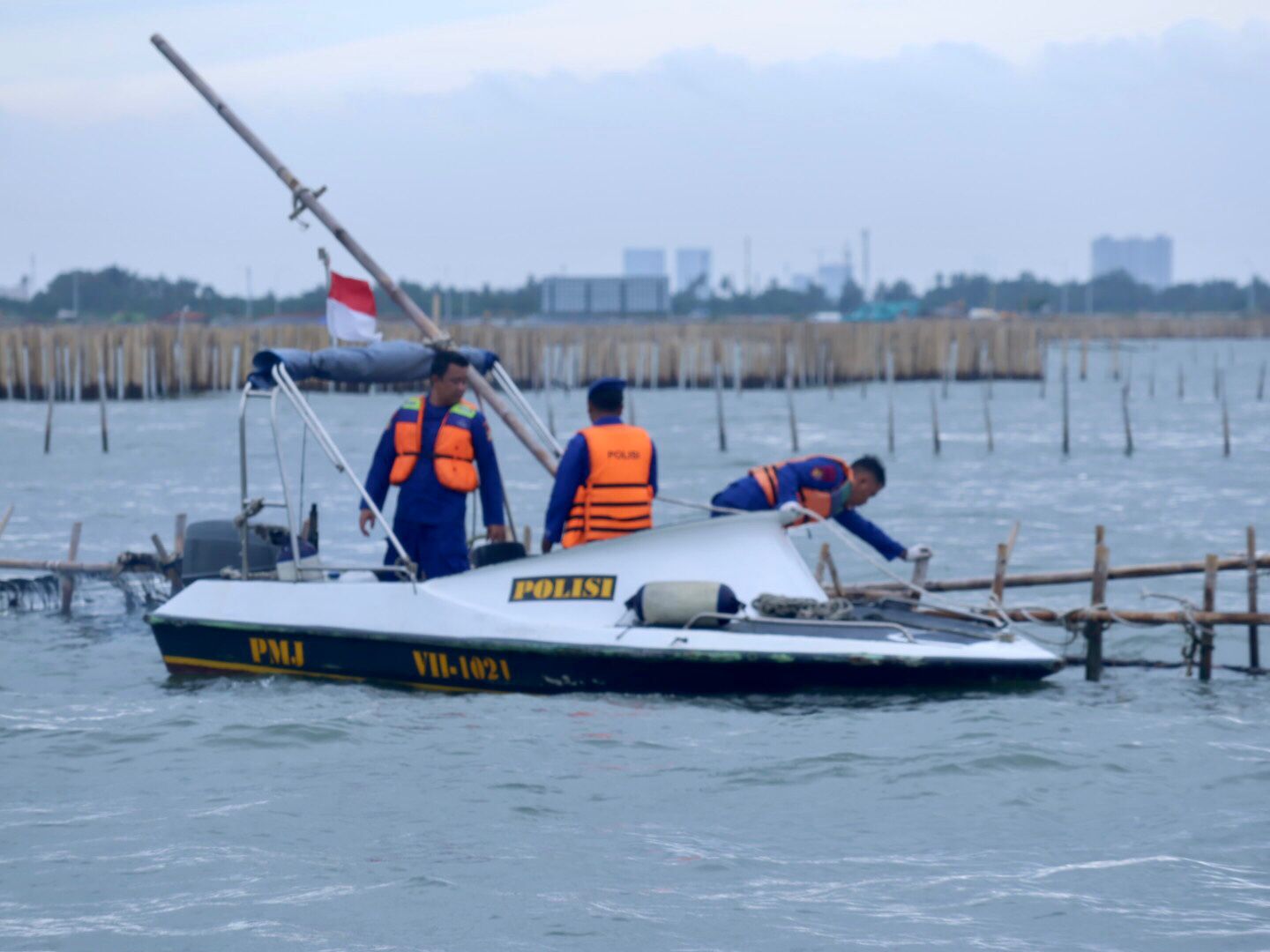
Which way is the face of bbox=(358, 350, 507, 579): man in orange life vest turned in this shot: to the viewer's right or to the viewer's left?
to the viewer's right

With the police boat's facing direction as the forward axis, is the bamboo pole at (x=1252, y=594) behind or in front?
in front

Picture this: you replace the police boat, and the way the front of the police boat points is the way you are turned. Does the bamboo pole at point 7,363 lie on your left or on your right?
on your left

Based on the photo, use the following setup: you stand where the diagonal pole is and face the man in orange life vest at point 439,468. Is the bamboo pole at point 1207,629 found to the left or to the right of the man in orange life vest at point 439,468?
left

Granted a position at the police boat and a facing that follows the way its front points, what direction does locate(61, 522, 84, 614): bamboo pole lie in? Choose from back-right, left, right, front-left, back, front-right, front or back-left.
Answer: back-left

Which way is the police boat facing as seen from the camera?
to the viewer's right

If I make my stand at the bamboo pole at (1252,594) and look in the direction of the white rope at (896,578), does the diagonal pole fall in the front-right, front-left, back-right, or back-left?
front-right

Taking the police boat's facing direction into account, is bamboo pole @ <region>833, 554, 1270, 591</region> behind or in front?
in front

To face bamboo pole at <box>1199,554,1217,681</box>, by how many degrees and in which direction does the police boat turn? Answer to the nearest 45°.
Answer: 0° — it already faces it

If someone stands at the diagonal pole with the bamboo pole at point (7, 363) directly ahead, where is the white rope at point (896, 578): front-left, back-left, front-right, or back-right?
back-right

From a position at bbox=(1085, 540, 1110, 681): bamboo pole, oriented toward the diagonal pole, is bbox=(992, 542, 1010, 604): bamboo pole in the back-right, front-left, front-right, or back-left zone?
front-right
